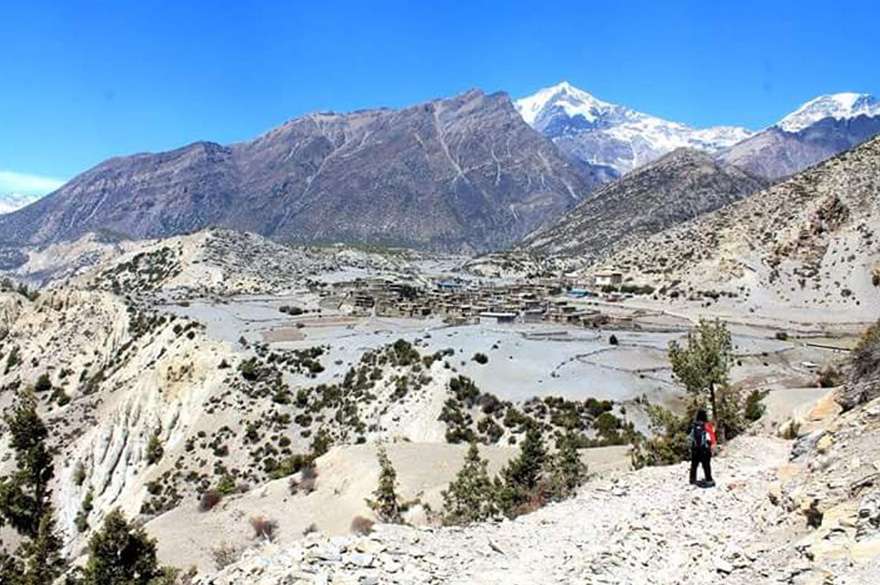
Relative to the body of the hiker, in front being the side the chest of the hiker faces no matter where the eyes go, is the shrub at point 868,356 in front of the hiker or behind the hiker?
in front

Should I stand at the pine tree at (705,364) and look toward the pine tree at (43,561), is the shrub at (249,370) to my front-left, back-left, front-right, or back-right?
front-right

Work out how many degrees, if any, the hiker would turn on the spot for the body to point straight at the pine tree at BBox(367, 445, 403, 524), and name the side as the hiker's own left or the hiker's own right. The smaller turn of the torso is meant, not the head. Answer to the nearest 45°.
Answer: approximately 45° to the hiker's own left

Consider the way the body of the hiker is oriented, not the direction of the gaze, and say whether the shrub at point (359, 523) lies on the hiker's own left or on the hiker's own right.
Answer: on the hiker's own left

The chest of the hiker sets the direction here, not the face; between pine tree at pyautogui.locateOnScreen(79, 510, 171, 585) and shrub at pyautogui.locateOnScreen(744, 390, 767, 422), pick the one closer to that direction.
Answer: the shrub

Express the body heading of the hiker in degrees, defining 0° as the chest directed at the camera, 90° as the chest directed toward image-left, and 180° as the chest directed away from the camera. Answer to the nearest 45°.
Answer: approximately 180°

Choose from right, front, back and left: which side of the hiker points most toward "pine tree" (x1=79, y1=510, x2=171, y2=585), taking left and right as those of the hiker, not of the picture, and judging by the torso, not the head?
left

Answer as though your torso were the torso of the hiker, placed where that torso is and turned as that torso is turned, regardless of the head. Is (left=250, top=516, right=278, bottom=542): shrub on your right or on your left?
on your left

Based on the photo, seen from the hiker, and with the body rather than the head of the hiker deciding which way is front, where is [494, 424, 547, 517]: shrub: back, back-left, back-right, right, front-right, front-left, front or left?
front-left

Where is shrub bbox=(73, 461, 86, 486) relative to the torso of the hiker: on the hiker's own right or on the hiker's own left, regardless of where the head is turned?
on the hiker's own left

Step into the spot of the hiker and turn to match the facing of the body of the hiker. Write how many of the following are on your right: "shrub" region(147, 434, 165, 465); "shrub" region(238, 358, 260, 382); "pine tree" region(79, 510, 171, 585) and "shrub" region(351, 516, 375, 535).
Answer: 0

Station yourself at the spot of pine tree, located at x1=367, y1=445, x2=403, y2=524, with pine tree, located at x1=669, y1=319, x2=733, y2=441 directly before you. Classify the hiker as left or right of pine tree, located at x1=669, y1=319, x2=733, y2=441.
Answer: right

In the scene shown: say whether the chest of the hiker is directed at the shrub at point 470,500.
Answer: no

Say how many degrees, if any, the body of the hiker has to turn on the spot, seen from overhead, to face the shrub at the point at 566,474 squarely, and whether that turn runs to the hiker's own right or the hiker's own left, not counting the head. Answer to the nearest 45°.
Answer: approximately 45° to the hiker's own left
